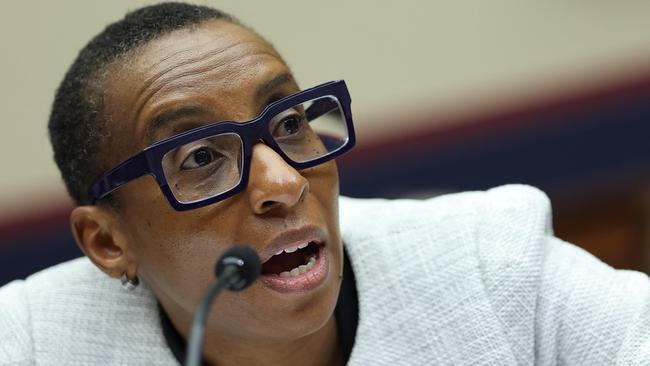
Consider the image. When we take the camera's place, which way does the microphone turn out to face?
facing away from the viewer and to the right of the viewer

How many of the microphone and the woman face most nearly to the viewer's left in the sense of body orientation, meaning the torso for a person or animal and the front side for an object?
0

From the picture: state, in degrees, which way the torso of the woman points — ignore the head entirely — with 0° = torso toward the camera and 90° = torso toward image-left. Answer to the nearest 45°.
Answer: approximately 315°
